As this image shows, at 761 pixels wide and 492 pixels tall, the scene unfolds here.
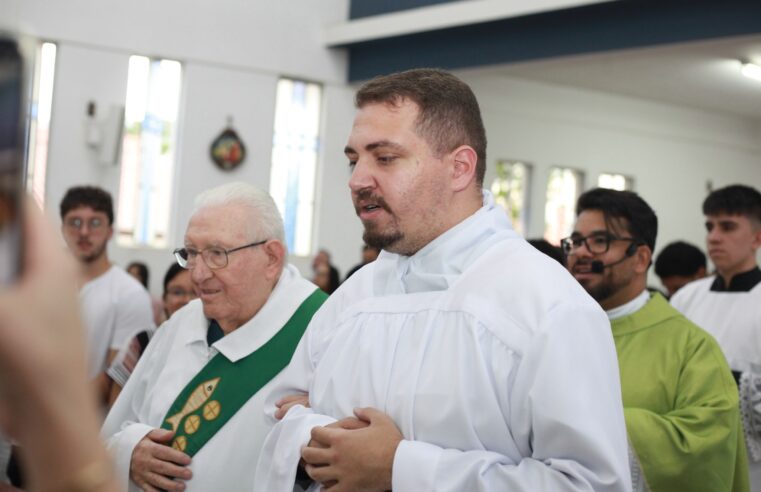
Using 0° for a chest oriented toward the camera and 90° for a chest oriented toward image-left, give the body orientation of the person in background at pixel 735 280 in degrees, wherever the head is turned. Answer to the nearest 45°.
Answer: approximately 45°

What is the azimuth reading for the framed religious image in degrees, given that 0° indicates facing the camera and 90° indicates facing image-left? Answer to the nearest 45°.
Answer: approximately 0°

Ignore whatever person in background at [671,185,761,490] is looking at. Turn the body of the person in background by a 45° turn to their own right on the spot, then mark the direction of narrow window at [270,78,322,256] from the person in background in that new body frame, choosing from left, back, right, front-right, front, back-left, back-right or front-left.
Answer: front-right

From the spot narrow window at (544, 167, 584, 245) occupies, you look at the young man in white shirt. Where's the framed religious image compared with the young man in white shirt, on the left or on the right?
right

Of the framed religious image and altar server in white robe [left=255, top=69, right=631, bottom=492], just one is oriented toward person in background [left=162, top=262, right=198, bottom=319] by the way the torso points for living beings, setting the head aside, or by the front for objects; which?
the framed religious image

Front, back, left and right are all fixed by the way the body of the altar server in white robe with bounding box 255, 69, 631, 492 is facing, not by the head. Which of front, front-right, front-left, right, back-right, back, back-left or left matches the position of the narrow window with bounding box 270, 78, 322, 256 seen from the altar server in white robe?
back-right

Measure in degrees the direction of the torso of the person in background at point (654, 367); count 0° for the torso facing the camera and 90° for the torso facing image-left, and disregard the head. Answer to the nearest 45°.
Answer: approximately 45°

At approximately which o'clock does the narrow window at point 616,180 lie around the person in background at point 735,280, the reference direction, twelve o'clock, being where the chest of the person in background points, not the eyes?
The narrow window is roughly at 4 o'clock from the person in background.

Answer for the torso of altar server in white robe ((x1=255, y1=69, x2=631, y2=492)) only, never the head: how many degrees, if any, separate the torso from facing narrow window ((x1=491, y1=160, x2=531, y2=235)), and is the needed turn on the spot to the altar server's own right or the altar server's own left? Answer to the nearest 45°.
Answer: approximately 135° to the altar server's own right

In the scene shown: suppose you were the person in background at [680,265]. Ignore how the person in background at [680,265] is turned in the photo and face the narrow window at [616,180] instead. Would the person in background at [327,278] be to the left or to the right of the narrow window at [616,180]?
left

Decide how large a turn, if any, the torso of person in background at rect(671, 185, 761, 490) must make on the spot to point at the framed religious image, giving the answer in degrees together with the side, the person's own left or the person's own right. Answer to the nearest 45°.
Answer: approximately 90° to the person's own right

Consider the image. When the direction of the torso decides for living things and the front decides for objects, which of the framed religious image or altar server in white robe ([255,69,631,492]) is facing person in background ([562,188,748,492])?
the framed religious image
